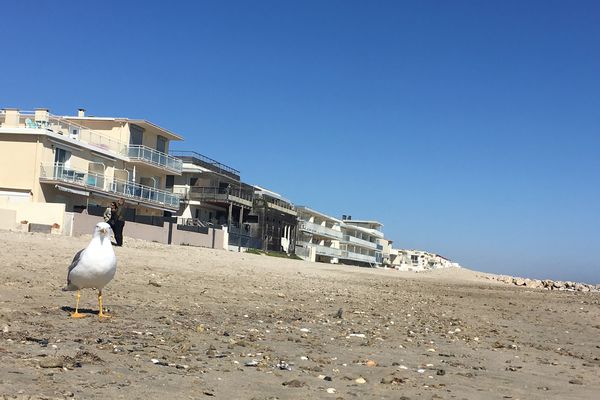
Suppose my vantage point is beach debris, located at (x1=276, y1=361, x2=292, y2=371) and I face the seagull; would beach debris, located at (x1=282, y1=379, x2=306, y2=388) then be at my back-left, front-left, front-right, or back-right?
back-left

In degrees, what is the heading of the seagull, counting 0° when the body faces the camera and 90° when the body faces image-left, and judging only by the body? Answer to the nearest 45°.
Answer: approximately 315°

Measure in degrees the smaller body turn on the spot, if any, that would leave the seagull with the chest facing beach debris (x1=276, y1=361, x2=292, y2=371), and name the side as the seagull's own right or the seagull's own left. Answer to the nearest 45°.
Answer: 0° — it already faces it

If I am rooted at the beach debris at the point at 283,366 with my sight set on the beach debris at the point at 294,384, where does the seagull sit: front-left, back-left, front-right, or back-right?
back-right
